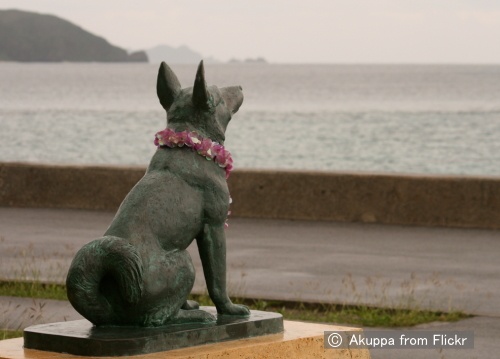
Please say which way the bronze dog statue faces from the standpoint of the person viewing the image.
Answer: facing away from the viewer and to the right of the viewer

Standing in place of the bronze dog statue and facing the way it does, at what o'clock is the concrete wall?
The concrete wall is roughly at 11 o'clock from the bronze dog statue.
